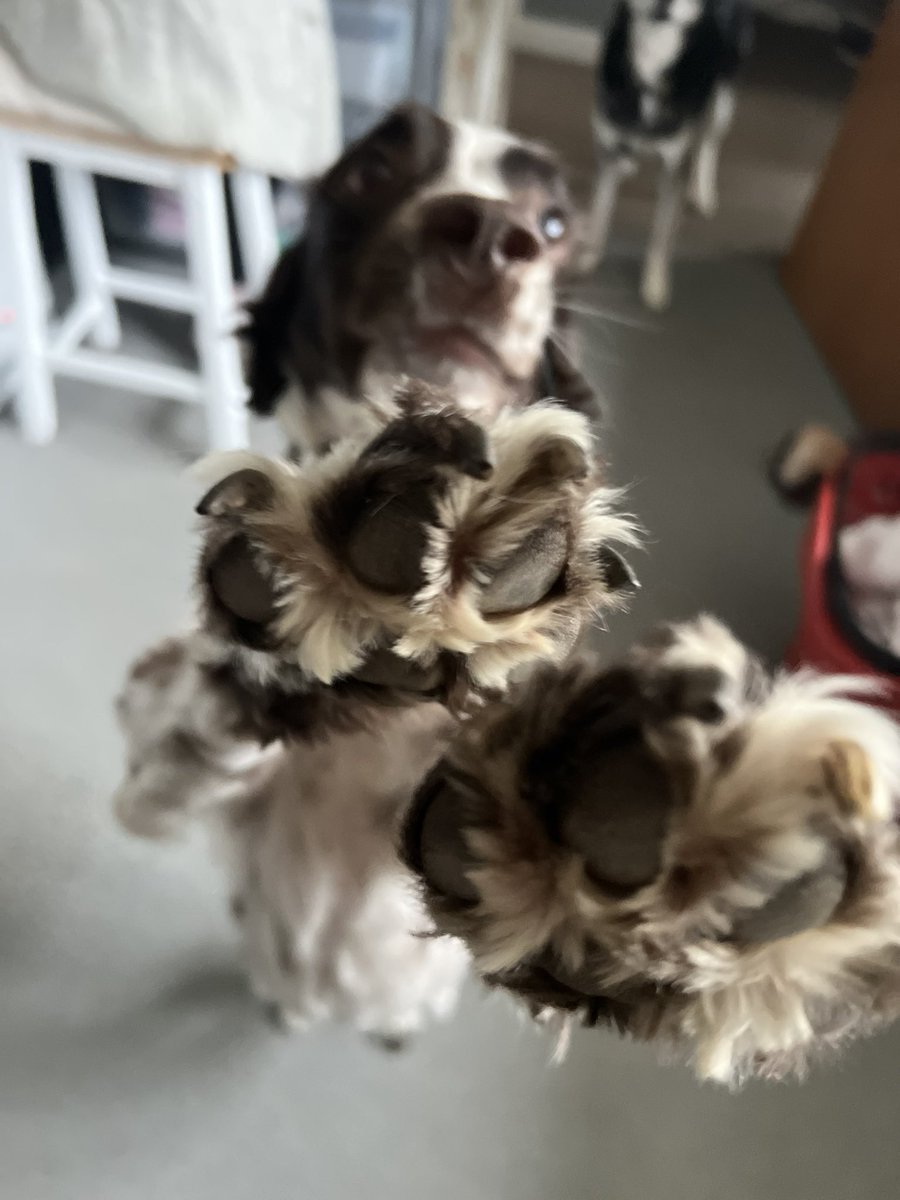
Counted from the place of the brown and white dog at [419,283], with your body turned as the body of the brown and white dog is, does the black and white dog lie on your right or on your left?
on your left

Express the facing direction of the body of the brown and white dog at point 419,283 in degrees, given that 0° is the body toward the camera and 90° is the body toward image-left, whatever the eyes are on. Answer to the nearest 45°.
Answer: approximately 315°

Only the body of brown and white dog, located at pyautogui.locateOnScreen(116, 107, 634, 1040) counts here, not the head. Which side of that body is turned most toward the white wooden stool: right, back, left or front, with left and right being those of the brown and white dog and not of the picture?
back

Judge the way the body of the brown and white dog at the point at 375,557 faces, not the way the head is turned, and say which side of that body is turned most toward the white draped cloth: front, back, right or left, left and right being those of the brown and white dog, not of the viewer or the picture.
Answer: back

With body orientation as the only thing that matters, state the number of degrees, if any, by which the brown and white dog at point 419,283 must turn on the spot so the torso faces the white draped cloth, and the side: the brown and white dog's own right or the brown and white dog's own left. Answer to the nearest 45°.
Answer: approximately 180°

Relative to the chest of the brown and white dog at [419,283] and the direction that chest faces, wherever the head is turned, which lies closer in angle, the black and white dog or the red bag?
the red bag

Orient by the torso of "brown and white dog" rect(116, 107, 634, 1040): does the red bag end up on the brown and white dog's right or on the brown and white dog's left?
on the brown and white dog's left

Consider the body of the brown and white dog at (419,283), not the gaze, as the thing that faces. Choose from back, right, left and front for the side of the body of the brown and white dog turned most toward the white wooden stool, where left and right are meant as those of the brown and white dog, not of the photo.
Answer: back
